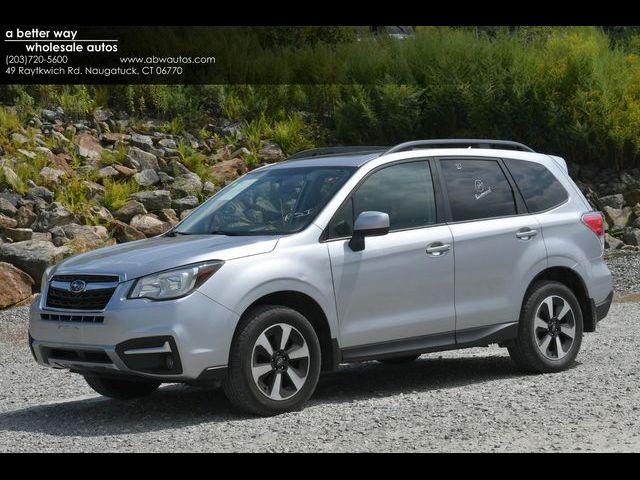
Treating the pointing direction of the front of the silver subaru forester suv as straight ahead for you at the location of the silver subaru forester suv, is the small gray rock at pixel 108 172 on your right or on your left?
on your right

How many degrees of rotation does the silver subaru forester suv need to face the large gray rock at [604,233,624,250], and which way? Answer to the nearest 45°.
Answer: approximately 180°

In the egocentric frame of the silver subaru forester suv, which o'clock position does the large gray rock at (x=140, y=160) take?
The large gray rock is roughly at 4 o'clock from the silver subaru forester suv.

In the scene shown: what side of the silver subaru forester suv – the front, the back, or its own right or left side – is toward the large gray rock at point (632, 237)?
back

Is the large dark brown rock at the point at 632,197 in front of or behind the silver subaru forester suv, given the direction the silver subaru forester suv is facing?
behind

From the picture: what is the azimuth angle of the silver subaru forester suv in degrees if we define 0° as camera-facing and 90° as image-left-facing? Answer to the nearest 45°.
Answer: approximately 45°

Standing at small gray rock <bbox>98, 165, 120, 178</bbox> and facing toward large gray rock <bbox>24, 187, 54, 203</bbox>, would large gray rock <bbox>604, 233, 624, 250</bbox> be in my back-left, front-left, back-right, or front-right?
back-left

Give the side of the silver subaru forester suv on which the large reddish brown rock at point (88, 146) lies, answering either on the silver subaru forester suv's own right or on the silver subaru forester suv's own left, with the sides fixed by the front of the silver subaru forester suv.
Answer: on the silver subaru forester suv's own right

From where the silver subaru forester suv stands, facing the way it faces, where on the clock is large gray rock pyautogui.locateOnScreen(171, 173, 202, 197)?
The large gray rock is roughly at 4 o'clock from the silver subaru forester suv.

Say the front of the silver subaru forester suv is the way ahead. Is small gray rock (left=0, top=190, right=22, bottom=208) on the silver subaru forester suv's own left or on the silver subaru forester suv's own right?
on the silver subaru forester suv's own right

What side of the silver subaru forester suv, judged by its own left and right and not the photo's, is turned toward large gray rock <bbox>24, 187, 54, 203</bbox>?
right

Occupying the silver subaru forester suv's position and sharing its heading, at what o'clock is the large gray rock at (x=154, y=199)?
The large gray rock is roughly at 4 o'clock from the silver subaru forester suv.
